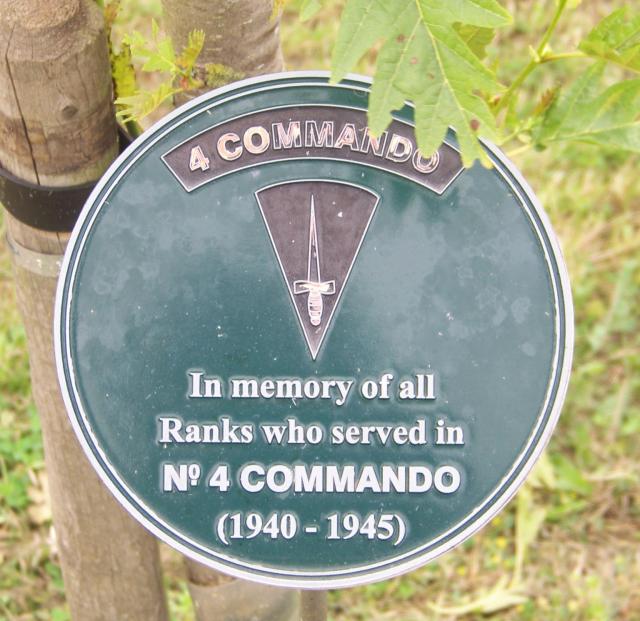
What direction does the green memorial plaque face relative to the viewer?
toward the camera
